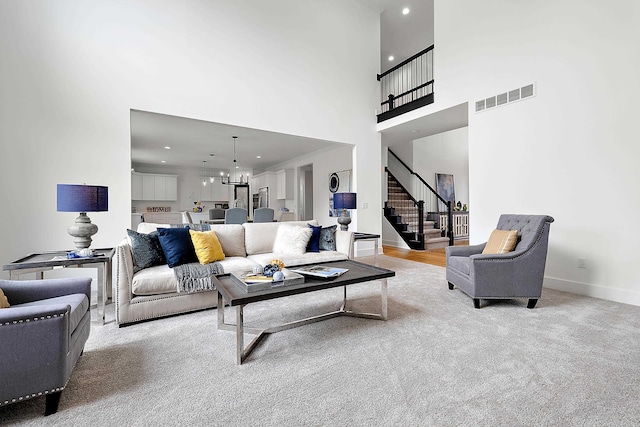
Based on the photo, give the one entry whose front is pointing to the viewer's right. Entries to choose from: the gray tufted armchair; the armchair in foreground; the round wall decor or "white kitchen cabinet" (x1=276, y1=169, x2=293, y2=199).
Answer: the armchair in foreground

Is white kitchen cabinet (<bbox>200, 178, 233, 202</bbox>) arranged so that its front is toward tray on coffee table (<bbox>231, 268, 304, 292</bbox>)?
yes

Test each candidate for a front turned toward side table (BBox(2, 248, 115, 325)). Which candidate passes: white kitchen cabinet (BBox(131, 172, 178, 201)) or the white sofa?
the white kitchen cabinet

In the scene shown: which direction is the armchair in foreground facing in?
to the viewer's right

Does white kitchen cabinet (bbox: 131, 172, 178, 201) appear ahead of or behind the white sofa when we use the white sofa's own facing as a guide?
behind

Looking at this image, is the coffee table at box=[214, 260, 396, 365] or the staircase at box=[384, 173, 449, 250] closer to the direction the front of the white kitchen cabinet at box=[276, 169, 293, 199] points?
the coffee table

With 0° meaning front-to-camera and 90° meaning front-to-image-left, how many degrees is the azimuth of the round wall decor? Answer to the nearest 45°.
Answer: approximately 45°

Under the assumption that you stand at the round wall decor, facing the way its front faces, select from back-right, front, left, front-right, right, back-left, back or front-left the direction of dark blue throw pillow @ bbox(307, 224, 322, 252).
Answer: front-left

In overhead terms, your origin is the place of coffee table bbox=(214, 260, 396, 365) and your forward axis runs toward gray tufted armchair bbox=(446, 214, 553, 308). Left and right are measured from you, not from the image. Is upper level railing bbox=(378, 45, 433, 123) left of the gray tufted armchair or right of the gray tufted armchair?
left
